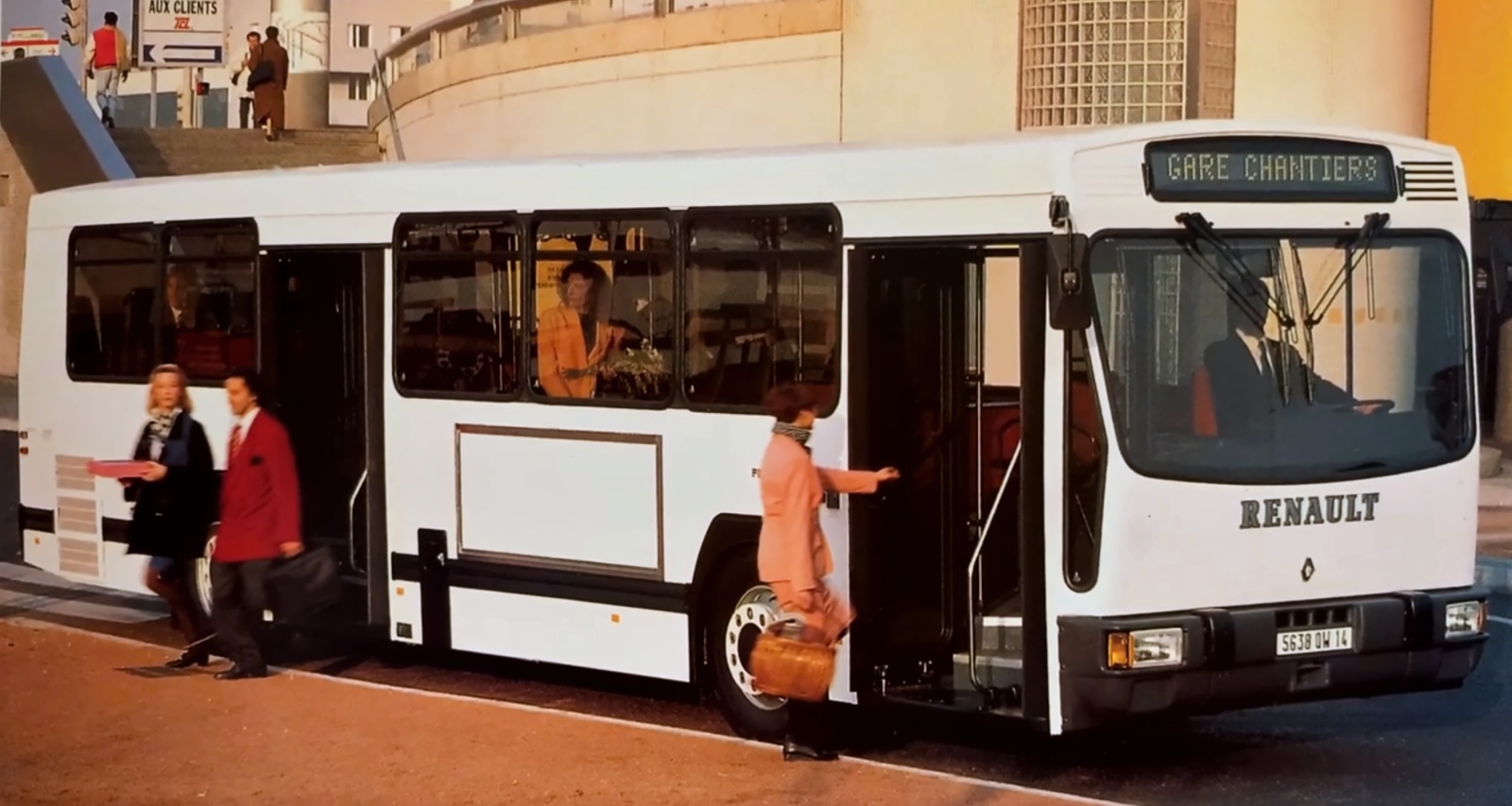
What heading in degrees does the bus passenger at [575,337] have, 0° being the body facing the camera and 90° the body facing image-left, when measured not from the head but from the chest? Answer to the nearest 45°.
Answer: approximately 0°

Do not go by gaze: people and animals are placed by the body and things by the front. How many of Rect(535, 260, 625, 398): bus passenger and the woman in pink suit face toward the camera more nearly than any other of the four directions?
1

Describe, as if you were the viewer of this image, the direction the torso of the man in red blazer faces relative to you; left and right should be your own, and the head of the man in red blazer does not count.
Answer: facing the viewer and to the left of the viewer

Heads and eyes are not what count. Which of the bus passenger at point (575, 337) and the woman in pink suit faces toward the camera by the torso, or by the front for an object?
the bus passenger

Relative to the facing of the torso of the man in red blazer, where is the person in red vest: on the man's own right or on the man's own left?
on the man's own right

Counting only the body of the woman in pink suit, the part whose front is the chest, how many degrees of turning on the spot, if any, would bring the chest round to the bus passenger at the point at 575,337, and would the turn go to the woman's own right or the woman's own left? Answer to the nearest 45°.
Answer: approximately 135° to the woman's own left

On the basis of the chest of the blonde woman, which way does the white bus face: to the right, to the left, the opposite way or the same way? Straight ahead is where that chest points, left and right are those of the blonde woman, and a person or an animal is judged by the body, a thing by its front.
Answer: to the left

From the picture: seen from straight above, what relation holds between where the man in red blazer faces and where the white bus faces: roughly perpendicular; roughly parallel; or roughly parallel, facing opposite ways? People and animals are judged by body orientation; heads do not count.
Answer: roughly perpendicular

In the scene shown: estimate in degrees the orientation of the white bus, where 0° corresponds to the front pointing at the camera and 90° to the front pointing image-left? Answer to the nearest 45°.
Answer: approximately 315°

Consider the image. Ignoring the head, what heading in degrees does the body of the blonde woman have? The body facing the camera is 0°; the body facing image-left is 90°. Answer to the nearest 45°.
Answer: approximately 45°

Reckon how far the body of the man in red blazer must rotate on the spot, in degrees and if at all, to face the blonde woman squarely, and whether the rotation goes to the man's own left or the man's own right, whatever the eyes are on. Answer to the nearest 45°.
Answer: approximately 90° to the man's own right

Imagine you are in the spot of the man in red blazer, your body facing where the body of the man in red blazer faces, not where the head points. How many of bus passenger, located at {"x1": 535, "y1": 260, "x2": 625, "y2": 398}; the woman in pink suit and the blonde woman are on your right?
1

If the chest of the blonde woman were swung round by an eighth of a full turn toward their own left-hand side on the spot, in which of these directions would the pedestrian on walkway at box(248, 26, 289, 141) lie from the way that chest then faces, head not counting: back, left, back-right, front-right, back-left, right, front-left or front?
back
